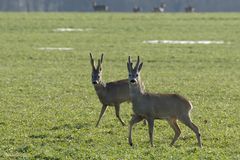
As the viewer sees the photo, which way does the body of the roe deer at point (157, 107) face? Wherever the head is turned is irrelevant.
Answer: to the viewer's left

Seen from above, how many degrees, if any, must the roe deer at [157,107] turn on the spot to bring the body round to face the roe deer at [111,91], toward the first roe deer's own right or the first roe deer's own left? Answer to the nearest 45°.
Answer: approximately 45° to the first roe deer's own right
